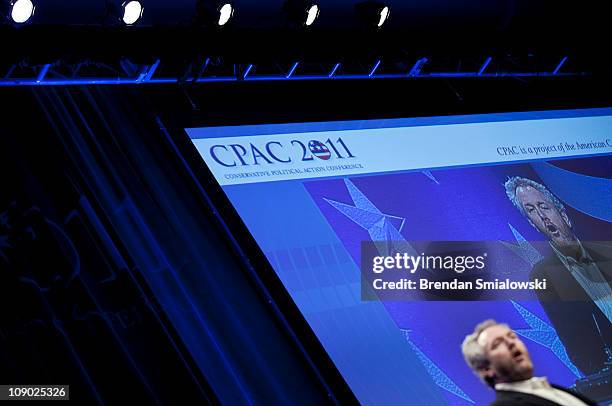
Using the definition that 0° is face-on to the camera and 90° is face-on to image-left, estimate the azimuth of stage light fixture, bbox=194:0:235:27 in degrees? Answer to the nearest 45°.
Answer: approximately 315°

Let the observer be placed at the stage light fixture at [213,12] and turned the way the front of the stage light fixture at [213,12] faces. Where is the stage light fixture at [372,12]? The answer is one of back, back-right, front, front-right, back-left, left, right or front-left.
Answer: left

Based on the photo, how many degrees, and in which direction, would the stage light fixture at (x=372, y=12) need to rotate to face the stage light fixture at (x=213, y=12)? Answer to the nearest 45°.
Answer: approximately 90° to its right

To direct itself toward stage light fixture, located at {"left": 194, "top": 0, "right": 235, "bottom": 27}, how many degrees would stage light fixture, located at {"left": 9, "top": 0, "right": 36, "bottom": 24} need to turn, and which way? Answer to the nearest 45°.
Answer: approximately 135° to its left

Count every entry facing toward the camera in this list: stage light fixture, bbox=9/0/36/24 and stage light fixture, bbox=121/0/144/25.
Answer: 2

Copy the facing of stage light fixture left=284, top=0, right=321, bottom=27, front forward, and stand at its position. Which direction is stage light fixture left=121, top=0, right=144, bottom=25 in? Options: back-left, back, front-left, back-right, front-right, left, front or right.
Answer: right
